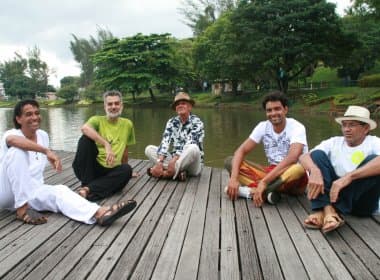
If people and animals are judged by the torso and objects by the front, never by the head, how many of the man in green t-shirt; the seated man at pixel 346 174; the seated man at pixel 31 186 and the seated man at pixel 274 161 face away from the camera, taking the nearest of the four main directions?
0

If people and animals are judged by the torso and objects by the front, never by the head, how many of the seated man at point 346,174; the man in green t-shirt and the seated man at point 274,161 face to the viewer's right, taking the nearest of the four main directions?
0

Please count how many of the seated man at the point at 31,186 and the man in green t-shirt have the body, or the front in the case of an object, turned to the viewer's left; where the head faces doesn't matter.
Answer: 0

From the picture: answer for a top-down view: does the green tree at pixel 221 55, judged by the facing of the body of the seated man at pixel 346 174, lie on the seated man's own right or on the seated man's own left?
on the seated man's own right

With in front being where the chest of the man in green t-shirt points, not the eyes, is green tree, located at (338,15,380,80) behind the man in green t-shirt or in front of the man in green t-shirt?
behind

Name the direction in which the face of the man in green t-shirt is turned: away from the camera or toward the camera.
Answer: toward the camera

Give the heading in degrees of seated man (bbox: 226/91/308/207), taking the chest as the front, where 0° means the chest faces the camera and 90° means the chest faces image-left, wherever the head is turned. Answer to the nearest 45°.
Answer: approximately 45°

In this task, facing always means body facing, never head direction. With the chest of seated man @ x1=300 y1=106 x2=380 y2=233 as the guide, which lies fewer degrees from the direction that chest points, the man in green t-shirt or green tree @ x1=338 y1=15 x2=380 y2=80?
the man in green t-shirt

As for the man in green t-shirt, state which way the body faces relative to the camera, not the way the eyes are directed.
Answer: toward the camera

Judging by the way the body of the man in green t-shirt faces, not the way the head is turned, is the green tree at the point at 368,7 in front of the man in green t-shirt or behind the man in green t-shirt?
behind

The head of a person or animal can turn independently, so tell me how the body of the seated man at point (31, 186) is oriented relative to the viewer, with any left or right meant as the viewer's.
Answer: facing the viewer and to the right of the viewer

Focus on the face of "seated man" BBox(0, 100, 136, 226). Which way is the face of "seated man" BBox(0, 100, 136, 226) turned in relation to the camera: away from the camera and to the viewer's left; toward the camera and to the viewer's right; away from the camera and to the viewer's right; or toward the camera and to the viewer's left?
toward the camera and to the viewer's right

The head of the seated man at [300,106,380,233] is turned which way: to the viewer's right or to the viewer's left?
to the viewer's left

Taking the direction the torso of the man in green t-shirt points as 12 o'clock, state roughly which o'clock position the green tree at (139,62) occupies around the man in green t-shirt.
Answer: The green tree is roughly at 6 o'clock from the man in green t-shirt.

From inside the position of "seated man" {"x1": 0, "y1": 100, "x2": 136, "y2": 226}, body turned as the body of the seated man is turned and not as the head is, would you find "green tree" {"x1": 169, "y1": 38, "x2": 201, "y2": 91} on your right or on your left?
on your left

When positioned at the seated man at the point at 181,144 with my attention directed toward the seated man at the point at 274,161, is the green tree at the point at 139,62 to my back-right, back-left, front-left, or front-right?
back-left
